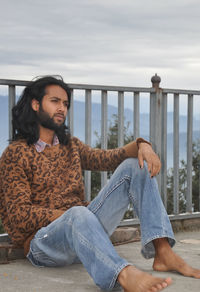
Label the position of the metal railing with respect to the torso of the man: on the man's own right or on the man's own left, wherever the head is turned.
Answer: on the man's own left

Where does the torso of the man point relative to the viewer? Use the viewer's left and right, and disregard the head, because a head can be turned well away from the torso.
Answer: facing the viewer and to the right of the viewer
